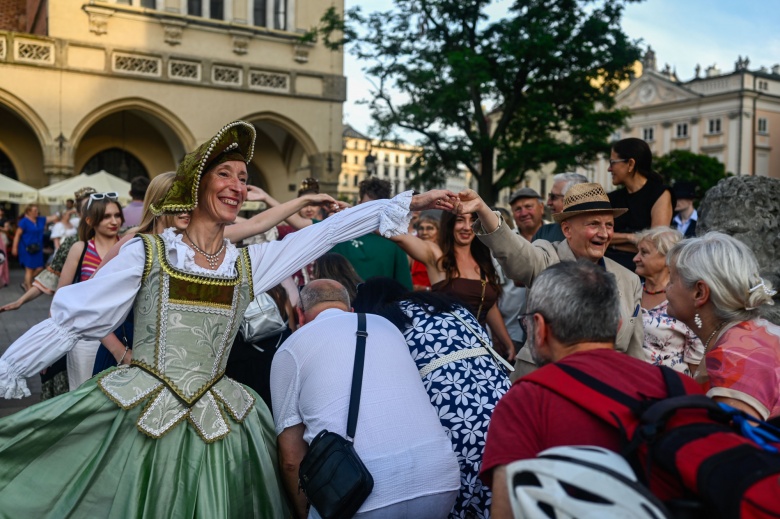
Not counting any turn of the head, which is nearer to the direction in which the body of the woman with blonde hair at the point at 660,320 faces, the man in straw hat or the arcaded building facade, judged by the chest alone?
the man in straw hat

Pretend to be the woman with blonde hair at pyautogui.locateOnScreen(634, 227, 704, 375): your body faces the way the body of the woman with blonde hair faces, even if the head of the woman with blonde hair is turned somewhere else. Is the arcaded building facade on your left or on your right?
on your right

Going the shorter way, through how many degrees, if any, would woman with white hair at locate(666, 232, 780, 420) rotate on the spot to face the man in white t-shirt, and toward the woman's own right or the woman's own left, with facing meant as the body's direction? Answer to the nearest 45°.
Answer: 0° — they already face them

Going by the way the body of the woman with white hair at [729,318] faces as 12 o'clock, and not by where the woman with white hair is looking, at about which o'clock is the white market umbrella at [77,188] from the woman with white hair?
The white market umbrella is roughly at 1 o'clock from the woman with white hair.

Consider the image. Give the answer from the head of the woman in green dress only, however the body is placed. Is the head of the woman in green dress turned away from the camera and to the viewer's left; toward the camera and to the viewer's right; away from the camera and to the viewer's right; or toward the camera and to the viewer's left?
toward the camera and to the viewer's right

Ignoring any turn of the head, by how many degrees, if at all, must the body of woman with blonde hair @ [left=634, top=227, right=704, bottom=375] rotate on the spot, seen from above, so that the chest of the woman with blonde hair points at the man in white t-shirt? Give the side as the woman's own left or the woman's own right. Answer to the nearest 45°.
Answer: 0° — they already face them

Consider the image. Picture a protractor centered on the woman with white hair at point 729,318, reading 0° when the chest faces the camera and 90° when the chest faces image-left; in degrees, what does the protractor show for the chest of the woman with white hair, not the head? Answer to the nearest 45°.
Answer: approximately 90°

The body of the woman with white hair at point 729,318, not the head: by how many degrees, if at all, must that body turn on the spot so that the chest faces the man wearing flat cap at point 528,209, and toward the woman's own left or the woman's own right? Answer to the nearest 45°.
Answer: approximately 45° to the woman's own right

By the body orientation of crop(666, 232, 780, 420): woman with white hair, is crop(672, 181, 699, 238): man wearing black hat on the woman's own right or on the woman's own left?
on the woman's own right

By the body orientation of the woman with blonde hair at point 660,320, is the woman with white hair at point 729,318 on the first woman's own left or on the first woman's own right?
on the first woman's own left

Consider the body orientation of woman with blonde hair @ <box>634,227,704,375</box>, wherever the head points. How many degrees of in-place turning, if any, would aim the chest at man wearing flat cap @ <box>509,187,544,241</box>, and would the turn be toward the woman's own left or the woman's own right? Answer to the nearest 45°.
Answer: approximately 90° to the woman's own right

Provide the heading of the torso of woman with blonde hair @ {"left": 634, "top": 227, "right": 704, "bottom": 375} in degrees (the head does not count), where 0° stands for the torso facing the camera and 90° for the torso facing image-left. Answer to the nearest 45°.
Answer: approximately 45°

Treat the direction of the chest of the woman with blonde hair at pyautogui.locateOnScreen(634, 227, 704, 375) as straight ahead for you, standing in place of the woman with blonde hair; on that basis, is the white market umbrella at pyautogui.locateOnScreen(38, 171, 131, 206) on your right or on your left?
on your right
